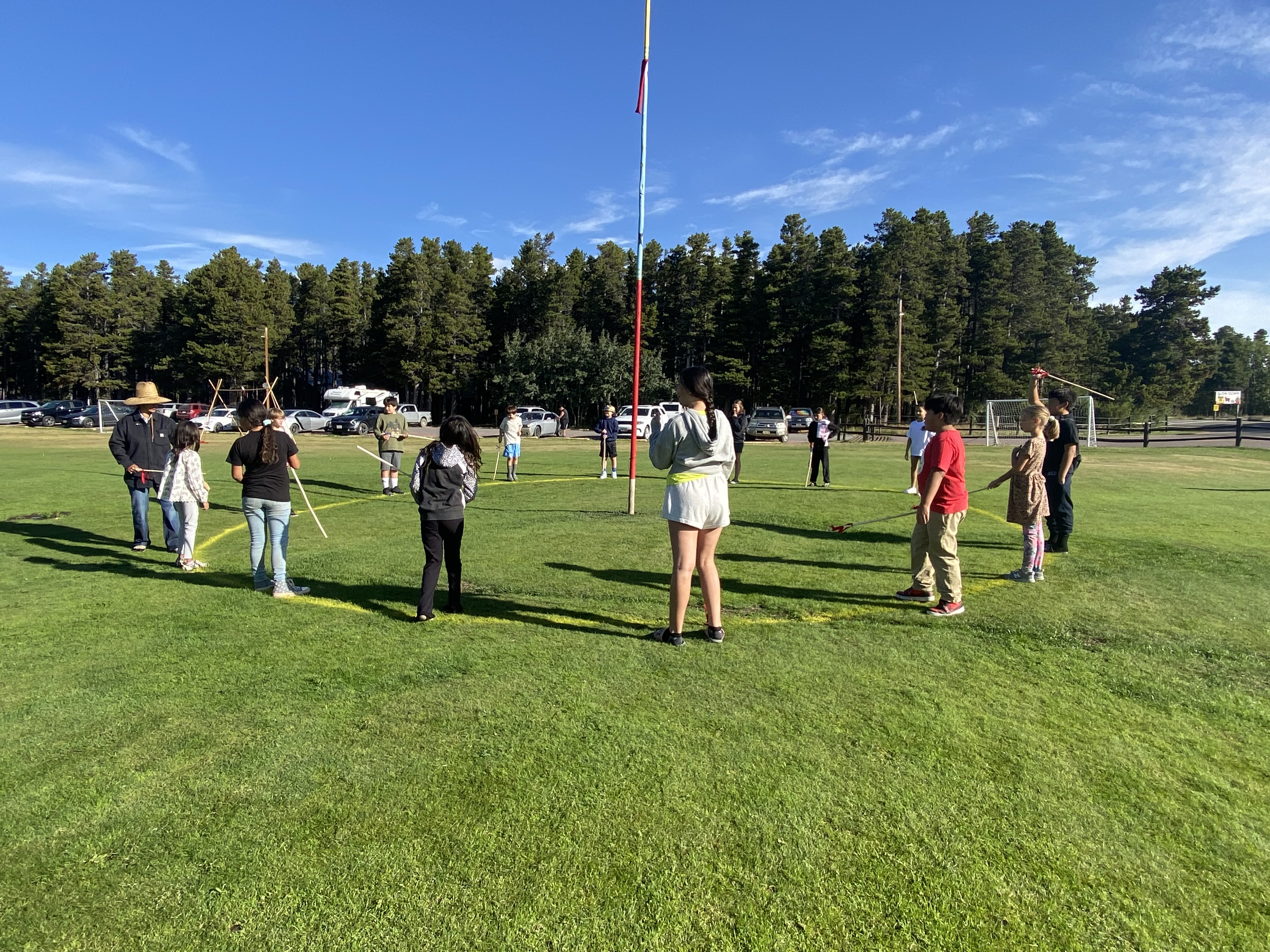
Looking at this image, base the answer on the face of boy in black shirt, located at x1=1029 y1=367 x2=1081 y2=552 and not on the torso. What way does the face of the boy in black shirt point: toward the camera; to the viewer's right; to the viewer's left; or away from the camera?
to the viewer's left

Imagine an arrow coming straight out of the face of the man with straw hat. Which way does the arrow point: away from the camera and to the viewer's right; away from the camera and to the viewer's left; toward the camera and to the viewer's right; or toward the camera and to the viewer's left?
toward the camera and to the viewer's right

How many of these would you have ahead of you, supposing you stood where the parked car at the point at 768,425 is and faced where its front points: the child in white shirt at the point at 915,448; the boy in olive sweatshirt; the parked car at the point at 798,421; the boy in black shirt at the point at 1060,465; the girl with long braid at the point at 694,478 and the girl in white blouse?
5

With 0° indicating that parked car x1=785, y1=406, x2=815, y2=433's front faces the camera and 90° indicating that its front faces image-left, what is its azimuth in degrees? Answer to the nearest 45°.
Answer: approximately 0°

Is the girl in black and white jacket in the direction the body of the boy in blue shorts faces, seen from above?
yes

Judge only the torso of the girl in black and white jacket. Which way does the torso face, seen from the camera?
away from the camera

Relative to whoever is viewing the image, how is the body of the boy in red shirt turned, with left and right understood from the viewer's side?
facing to the left of the viewer

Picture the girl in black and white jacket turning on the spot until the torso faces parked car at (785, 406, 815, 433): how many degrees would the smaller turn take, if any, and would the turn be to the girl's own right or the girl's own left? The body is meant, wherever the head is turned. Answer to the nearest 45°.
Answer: approximately 45° to the girl's own right

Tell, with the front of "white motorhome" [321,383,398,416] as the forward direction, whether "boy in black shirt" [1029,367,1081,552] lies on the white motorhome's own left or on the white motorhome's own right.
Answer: on the white motorhome's own left

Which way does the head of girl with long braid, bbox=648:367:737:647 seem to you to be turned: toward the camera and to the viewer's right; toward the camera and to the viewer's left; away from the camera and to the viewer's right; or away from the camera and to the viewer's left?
away from the camera and to the viewer's left

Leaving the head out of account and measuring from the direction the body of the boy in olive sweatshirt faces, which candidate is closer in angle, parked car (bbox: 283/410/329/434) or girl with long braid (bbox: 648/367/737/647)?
the girl with long braid

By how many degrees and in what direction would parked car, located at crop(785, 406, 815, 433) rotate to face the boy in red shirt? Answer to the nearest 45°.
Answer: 0° — it already faces them

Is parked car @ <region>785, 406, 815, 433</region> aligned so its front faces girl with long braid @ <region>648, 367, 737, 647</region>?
yes
